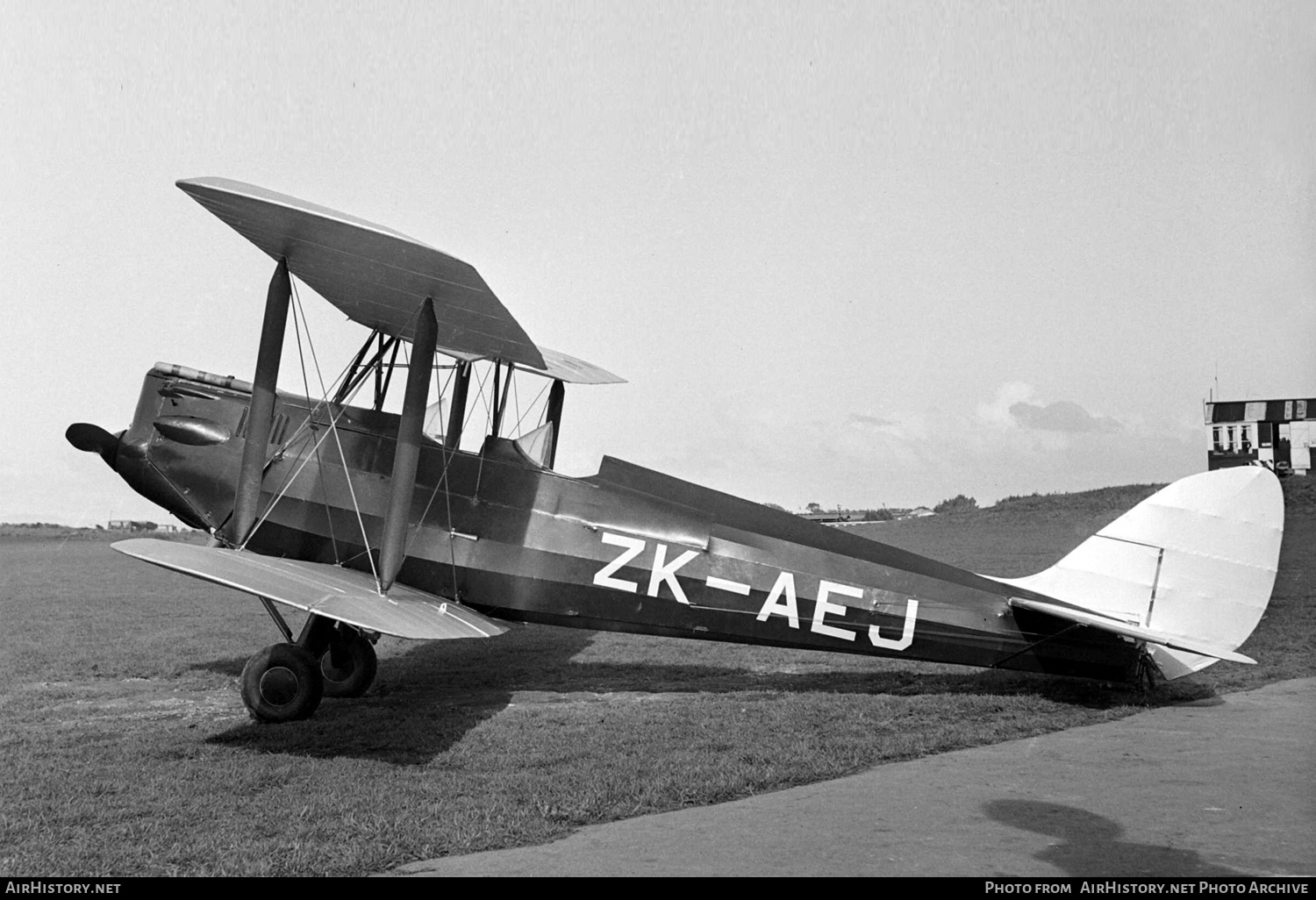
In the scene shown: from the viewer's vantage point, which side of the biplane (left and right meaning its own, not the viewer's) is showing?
left
